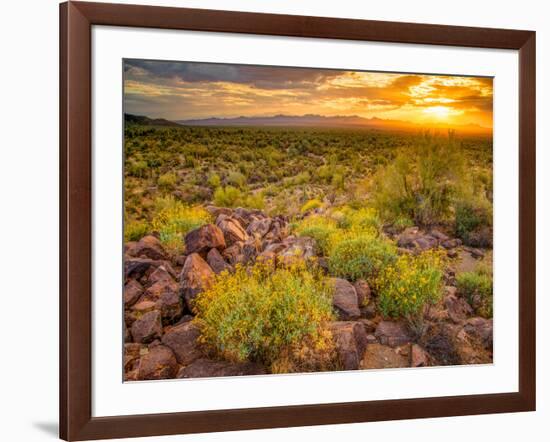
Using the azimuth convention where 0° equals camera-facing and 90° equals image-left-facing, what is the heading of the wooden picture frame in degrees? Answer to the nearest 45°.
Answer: approximately 315°
